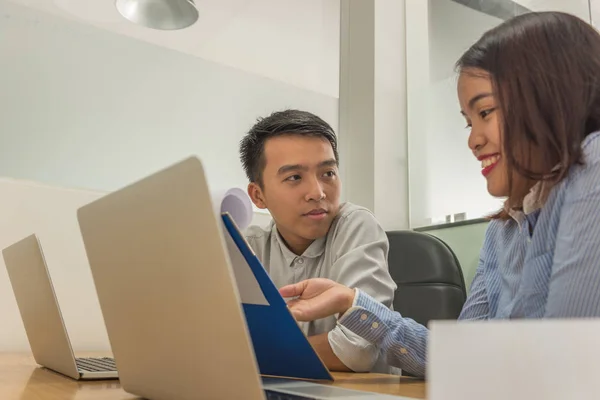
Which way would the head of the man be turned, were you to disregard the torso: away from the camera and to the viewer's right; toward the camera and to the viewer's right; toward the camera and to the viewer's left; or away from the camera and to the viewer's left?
toward the camera and to the viewer's right

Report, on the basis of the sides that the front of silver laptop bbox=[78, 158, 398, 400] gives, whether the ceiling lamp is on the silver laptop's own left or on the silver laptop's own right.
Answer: on the silver laptop's own left

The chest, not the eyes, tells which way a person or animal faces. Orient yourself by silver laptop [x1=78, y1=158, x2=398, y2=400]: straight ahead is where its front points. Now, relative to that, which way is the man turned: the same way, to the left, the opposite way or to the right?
the opposite way

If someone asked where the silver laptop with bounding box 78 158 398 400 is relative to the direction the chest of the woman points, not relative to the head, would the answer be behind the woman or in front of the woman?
in front

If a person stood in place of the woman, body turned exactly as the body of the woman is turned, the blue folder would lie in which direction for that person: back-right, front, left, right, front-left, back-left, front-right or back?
front

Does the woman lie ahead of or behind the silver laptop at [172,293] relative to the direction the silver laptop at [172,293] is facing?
ahead

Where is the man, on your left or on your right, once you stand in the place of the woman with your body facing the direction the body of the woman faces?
on your right

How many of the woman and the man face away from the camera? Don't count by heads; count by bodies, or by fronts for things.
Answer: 0

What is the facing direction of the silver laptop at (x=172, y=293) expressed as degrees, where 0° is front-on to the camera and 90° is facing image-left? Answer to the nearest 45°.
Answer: approximately 225°
